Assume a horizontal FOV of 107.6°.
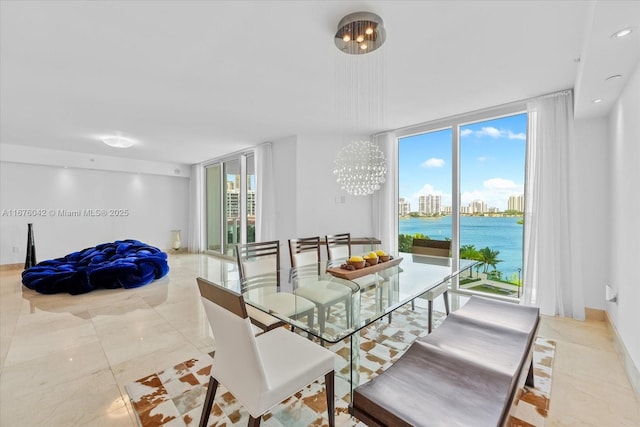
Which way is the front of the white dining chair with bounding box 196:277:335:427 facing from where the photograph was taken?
facing away from the viewer and to the right of the viewer

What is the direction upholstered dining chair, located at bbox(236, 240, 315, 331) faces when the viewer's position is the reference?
facing the viewer and to the right of the viewer

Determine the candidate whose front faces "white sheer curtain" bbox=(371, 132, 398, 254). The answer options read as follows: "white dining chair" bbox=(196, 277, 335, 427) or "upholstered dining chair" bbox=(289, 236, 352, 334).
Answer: the white dining chair

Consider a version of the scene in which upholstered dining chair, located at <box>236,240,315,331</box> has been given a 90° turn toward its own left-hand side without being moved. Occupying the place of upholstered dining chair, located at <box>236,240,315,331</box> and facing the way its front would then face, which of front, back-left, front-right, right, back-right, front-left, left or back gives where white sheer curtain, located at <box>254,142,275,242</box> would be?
front-left

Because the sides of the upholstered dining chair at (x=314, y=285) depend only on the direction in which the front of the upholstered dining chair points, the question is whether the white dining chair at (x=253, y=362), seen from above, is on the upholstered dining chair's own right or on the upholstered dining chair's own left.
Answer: on the upholstered dining chair's own right

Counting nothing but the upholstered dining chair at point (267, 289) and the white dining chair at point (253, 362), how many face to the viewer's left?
0

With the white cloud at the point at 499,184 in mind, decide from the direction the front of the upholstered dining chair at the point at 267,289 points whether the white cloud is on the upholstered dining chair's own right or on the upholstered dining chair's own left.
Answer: on the upholstered dining chair's own left

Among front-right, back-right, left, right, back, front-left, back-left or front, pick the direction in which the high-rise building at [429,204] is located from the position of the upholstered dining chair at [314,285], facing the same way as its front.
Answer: left

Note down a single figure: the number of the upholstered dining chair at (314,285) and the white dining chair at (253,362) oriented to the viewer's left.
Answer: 0
